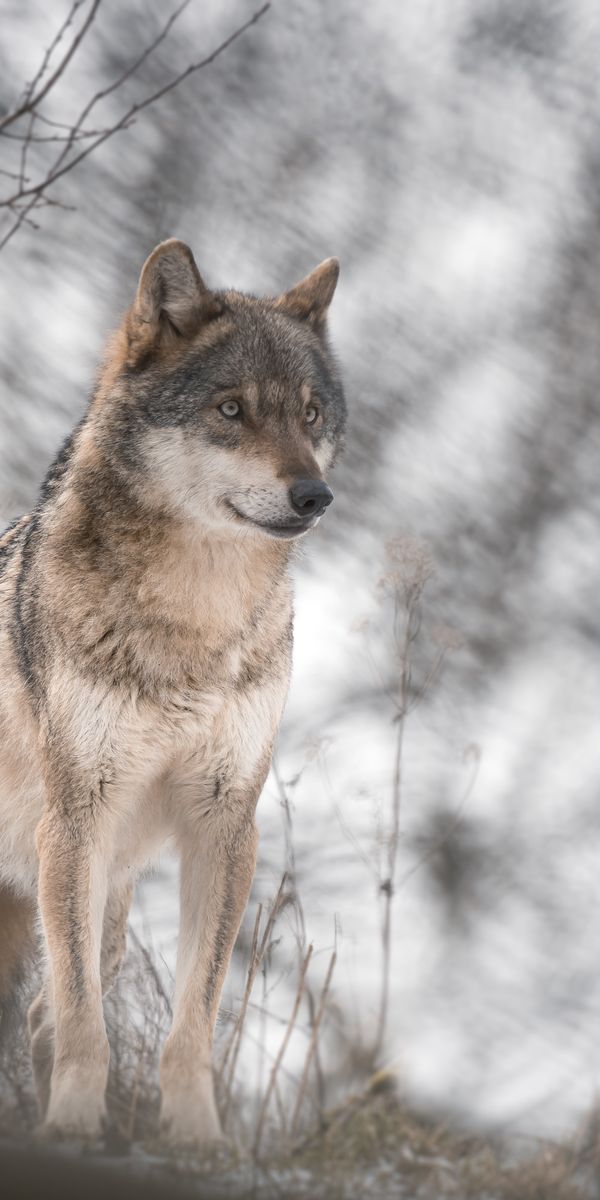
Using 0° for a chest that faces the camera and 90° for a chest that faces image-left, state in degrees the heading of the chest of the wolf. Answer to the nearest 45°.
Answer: approximately 315°
